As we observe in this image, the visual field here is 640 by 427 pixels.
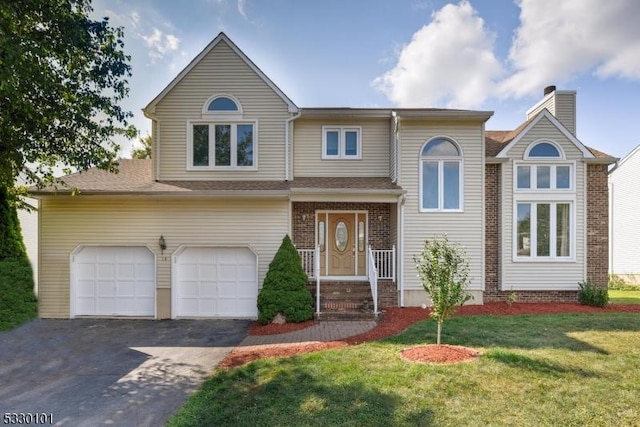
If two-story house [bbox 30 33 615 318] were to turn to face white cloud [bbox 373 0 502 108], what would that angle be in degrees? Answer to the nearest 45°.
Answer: approximately 135° to its left

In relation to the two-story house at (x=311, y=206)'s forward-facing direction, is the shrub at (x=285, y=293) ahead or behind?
ahead

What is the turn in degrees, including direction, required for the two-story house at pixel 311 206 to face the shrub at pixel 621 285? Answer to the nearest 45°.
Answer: approximately 135° to its left

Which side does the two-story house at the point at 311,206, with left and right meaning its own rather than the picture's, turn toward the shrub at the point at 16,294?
right

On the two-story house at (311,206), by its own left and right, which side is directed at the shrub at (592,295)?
left

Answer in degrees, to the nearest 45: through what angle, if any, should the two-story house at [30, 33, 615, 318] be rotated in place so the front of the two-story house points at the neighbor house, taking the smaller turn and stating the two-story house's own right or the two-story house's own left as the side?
approximately 135° to the two-story house's own left
